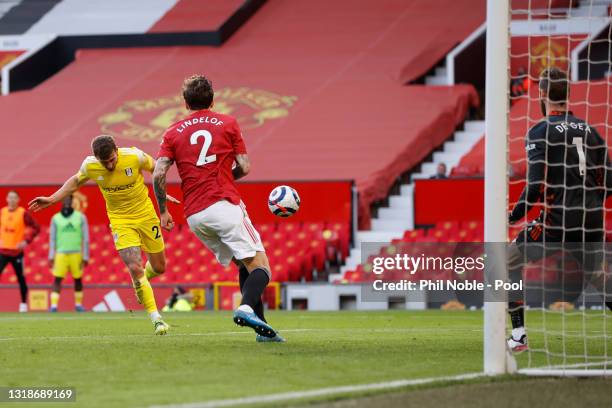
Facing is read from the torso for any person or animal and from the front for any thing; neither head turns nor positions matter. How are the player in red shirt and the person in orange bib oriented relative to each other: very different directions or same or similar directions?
very different directions

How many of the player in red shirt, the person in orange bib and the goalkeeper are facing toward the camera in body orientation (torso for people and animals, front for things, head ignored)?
1

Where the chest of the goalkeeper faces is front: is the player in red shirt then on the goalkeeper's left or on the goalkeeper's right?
on the goalkeeper's left

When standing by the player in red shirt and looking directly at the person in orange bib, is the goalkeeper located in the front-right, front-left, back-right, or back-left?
back-right

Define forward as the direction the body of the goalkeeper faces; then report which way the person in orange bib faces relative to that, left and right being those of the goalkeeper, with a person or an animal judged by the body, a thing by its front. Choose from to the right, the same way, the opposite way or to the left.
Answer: the opposite way

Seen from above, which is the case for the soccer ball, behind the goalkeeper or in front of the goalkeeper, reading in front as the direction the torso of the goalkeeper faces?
in front

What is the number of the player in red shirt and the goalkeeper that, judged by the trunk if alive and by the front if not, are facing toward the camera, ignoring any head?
0

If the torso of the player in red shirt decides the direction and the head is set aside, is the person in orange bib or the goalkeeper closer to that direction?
the person in orange bib

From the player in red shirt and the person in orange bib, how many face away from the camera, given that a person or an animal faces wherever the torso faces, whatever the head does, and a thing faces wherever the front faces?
1

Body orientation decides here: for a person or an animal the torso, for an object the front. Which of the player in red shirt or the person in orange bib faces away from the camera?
the player in red shirt

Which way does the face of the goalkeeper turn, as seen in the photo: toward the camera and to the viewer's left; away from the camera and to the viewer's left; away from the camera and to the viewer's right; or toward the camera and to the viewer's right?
away from the camera and to the viewer's left

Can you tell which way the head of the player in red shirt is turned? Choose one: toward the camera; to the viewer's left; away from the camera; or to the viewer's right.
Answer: away from the camera

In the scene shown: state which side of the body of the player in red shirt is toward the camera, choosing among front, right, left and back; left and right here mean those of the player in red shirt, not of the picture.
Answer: back

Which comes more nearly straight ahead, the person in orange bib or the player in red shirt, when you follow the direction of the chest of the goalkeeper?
the person in orange bib
